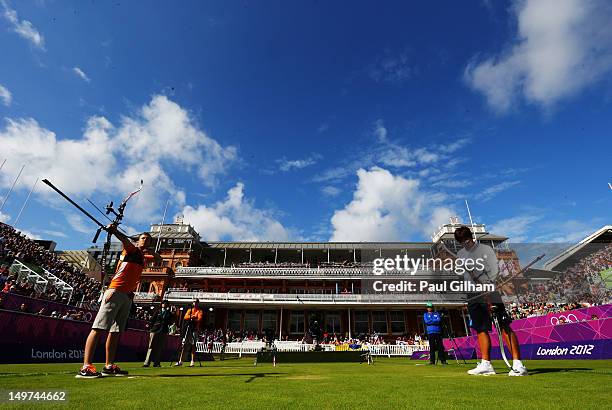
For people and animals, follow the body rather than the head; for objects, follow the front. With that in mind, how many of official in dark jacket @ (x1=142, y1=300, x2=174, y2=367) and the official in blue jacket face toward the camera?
2

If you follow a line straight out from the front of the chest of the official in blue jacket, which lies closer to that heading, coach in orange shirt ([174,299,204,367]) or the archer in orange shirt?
the archer in orange shirt

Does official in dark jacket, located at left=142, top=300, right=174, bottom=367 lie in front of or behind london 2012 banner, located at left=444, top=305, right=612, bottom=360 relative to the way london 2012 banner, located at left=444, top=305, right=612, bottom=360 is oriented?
in front

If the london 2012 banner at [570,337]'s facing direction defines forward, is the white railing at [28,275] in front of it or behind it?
in front

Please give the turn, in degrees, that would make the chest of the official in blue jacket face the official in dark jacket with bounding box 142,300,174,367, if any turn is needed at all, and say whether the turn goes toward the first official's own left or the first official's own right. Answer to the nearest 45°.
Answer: approximately 45° to the first official's own right

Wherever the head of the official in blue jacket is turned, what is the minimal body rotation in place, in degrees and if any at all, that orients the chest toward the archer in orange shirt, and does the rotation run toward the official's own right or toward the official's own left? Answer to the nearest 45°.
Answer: approximately 45° to the official's own right

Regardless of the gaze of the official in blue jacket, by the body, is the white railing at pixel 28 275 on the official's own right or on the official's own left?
on the official's own right

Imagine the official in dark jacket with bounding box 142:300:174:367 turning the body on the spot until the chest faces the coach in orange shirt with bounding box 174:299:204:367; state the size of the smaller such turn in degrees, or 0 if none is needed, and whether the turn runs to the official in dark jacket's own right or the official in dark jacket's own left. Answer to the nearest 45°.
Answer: approximately 135° to the official in dark jacket's own left

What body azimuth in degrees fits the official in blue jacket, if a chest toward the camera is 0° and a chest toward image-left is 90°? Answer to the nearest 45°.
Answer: approximately 0°
